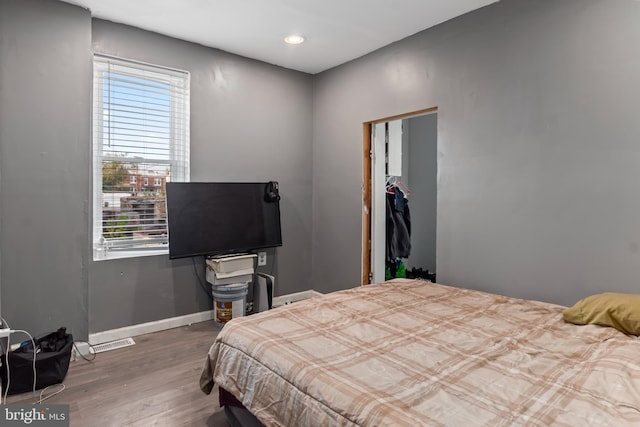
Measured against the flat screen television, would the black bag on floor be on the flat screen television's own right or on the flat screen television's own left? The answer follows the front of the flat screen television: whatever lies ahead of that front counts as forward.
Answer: on the flat screen television's own right

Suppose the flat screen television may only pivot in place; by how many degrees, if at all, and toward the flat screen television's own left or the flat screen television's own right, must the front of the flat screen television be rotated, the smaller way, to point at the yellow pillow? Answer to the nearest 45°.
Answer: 0° — it already faces it

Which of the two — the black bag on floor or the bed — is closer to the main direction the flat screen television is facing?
the bed
